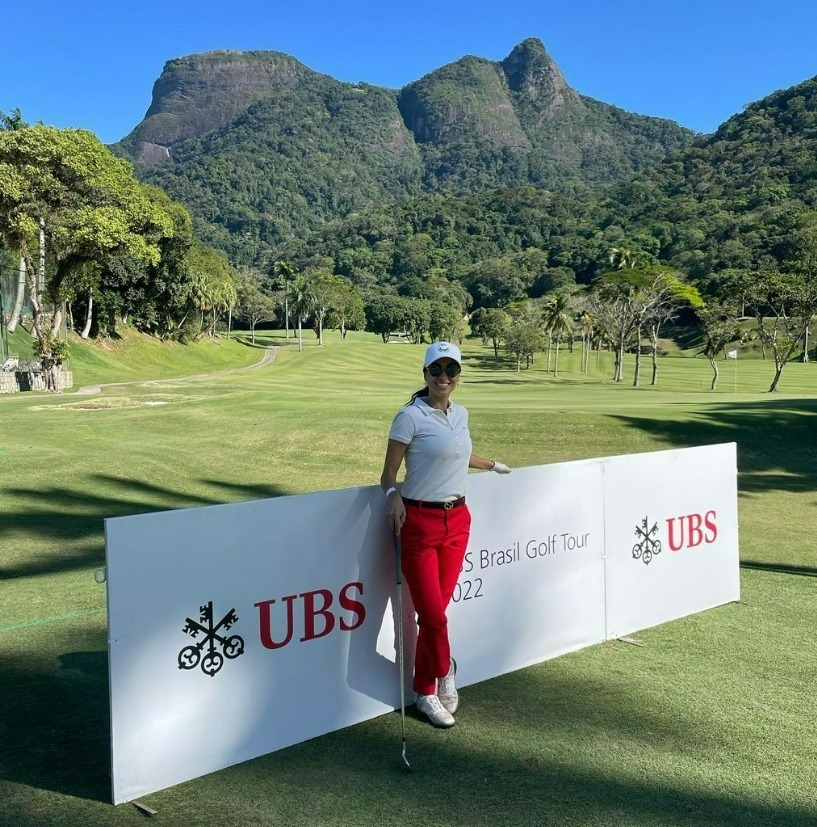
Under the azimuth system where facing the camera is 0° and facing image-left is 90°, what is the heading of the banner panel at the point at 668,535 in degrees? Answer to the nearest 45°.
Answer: approximately 315°

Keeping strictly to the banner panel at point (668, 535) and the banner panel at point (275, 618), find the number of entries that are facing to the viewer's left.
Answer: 0

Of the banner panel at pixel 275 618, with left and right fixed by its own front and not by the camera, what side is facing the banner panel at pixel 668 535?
left

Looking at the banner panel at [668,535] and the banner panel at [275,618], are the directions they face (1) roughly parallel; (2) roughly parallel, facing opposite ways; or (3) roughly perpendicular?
roughly parallel

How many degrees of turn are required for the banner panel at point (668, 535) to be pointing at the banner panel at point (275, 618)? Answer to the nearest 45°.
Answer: approximately 90° to its right

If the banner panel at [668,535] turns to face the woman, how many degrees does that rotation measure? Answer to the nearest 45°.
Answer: approximately 90° to its right

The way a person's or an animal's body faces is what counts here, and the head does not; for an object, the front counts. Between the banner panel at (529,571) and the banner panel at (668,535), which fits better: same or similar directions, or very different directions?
same or similar directions

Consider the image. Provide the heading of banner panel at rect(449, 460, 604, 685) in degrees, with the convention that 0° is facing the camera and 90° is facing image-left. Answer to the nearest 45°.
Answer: approximately 315°
